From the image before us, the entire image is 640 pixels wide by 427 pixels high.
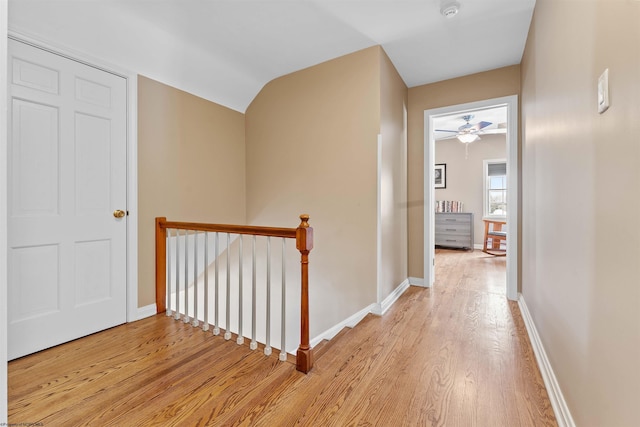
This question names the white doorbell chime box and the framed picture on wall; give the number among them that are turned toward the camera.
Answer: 1

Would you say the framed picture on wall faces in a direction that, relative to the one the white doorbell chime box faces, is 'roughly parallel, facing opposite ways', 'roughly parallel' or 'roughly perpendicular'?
roughly perpendicular

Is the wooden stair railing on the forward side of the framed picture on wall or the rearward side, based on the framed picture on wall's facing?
on the forward side

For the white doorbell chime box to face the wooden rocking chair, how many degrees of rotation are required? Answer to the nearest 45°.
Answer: approximately 90° to its right

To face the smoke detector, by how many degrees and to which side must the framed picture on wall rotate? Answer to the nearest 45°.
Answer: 0° — it already faces it

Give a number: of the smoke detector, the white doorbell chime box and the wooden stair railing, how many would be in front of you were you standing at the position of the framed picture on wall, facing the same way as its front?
3

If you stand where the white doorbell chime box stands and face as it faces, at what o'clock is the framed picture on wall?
The framed picture on wall is roughly at 2 o'clock from the white doorbell chime box.

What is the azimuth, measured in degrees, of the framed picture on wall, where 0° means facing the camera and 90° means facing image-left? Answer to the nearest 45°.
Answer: approximately 0°

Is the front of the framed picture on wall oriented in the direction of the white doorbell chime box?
yes

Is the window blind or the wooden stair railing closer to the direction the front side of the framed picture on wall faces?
the wooden stair railing

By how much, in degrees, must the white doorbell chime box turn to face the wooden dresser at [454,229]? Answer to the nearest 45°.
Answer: approximately 45° to its right

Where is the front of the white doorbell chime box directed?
to the viewer's left
